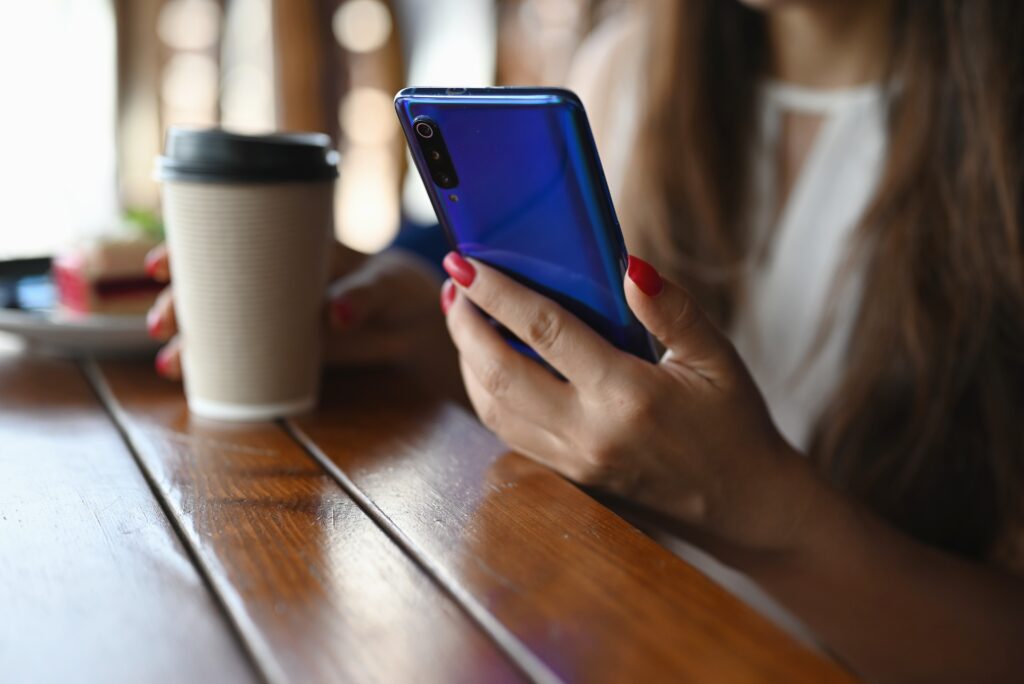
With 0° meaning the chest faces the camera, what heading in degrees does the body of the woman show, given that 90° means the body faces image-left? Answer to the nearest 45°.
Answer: approximately 45°

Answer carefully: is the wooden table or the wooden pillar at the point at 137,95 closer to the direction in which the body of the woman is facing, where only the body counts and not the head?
the wooden table
